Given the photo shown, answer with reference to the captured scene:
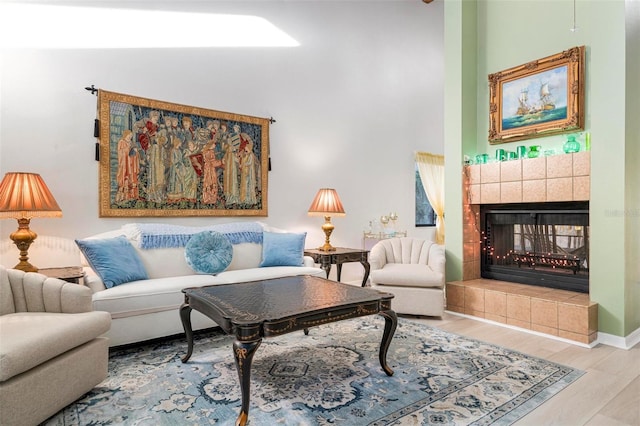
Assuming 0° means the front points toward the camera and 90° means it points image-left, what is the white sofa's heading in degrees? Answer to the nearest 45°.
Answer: approximately 315°

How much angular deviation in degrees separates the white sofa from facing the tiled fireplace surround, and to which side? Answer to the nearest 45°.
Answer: approximately 45° to its left

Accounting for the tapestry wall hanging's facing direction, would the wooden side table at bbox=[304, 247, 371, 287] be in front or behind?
in front

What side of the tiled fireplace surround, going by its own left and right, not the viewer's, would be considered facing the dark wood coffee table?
front

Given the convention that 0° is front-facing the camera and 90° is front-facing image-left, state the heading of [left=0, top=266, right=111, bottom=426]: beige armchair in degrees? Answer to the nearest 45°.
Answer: approximately 315°

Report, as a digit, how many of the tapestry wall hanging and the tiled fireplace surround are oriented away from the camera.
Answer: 0

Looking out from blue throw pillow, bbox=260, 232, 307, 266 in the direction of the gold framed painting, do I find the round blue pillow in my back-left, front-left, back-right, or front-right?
back-right

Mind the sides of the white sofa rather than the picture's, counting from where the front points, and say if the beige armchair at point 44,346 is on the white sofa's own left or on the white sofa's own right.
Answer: on the white sofa's own right

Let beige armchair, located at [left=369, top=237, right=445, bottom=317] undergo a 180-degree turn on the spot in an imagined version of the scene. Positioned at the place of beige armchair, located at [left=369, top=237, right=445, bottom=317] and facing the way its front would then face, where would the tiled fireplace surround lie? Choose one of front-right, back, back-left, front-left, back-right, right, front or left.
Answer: right

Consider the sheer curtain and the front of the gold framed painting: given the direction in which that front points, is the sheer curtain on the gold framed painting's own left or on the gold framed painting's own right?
on the gold framed painting's own right

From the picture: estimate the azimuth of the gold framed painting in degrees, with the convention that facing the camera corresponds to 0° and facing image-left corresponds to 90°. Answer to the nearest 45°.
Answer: approximately 45°

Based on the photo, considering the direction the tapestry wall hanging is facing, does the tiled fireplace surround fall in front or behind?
in front

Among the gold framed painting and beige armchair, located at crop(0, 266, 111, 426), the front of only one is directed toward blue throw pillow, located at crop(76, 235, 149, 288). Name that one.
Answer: the gold framed painting

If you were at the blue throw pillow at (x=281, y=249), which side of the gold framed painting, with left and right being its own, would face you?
front

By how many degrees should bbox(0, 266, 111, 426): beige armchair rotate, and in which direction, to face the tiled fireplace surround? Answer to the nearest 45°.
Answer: approximately 45° to its left
